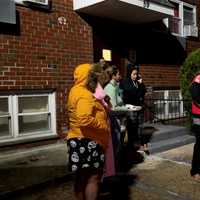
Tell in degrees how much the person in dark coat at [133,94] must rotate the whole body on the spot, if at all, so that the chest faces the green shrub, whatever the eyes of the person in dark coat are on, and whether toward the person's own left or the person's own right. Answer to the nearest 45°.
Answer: approximately 90° to the person's own left

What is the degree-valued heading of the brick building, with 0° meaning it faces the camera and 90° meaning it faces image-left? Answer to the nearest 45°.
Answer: approximately 315°

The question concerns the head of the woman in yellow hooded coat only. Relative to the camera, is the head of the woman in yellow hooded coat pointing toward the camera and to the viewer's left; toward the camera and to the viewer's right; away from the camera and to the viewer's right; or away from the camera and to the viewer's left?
away from the camera and to the viewer's right
